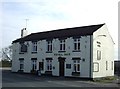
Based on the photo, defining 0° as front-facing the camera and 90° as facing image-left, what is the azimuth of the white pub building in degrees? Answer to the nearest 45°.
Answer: approximately 45°
